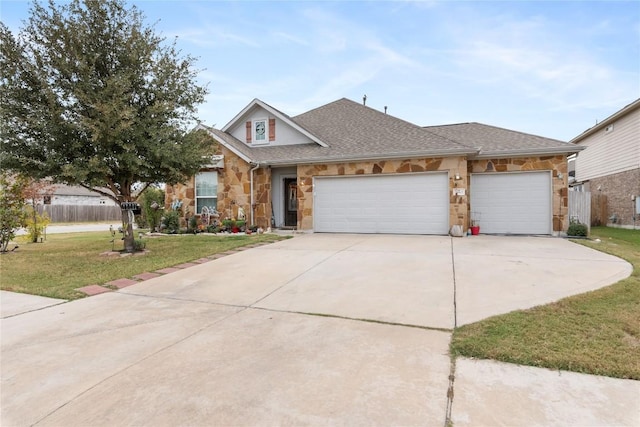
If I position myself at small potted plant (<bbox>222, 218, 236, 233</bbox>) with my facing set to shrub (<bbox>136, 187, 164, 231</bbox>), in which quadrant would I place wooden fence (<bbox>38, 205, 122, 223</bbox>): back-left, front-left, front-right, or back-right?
front-right

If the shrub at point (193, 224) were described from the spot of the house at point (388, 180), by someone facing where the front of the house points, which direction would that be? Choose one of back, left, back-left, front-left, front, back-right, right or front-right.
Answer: right

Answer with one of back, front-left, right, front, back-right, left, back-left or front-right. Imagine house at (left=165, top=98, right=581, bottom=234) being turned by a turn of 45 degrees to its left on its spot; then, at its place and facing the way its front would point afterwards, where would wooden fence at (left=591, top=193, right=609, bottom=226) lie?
left

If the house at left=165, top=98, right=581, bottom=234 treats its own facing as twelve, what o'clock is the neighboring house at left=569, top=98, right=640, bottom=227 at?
The neighboring house is roughly at 8 o'clock from the house.

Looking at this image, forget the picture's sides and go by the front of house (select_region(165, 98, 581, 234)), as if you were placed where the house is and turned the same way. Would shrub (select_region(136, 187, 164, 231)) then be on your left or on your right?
on your right

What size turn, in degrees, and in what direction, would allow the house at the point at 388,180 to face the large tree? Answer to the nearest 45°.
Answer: approximately 45° to its right

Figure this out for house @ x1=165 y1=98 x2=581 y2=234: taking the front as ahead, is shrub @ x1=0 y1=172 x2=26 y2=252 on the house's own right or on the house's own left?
on the house's own right

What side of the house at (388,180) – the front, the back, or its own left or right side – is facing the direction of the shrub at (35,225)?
right

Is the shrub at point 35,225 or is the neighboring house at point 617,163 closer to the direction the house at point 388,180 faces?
the shrub

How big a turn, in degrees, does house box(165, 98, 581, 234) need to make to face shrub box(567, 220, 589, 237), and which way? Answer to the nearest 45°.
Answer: approximately 90° to its left

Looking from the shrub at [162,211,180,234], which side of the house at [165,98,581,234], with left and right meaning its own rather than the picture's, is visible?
right

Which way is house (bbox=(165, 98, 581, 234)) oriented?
toward the camera

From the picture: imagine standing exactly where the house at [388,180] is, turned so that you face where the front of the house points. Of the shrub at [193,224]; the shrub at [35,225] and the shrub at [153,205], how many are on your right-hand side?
3
